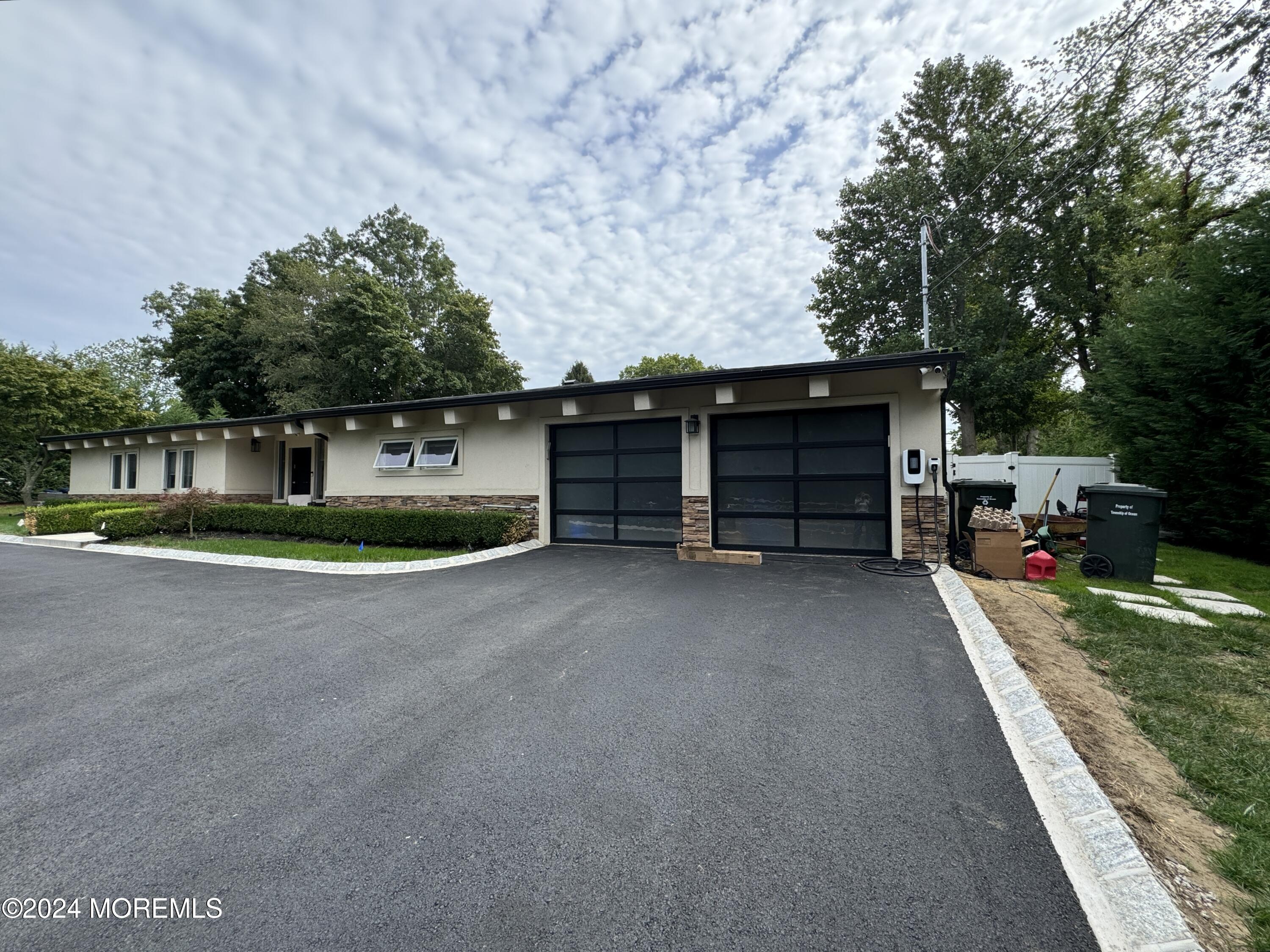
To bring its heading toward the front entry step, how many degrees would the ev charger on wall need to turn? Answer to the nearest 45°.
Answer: approximately 90° to its right

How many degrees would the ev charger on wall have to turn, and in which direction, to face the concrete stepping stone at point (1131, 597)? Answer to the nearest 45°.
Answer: approximately 90° to its left

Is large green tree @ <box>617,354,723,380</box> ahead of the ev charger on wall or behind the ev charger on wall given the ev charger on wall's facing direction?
behind

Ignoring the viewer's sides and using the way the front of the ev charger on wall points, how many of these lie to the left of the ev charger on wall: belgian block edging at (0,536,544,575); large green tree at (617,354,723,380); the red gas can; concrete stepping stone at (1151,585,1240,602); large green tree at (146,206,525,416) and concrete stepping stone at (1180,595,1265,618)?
3

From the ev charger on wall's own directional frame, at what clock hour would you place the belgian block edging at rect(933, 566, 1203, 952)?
The belgian block edging is roughly at 12 o'clock from the ev charger on wall.

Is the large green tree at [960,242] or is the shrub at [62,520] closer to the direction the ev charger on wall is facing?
the shrub

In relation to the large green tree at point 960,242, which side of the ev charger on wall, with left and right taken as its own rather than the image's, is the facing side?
back

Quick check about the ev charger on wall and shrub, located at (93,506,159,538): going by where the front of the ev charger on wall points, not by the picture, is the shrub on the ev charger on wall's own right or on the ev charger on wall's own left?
on the ev charger on wall's own right

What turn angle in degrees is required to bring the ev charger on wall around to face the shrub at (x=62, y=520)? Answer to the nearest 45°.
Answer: approximately 90° to its right

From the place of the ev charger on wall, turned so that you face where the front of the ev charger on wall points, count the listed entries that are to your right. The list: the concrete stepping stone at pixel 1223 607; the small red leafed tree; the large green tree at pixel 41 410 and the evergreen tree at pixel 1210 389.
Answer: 2

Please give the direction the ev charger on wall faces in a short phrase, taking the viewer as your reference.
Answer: facing the viewer

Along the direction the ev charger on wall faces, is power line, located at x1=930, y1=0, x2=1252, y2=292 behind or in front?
behind

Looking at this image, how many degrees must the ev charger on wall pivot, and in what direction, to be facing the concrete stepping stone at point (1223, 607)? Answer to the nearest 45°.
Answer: approximately 90° to its left

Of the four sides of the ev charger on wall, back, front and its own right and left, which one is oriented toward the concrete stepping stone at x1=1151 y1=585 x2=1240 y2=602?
left

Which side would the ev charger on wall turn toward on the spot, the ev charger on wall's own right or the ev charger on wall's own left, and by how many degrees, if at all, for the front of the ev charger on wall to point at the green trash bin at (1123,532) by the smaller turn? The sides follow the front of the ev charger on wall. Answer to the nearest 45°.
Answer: approximately 90° to the ev charger on wall's own left

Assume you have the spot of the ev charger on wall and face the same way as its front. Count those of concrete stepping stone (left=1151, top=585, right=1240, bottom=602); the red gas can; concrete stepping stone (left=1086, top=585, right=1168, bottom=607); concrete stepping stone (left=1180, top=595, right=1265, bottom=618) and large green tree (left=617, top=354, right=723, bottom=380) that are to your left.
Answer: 4
